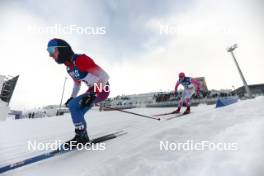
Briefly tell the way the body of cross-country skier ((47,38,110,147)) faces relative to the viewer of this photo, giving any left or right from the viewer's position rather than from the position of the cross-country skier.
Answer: facing to the left of the viewer

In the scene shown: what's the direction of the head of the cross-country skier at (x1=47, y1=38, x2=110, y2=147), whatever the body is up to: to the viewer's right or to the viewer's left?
to the viewer's left
